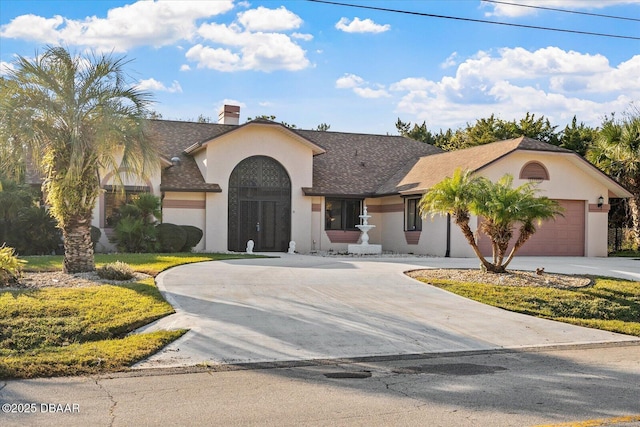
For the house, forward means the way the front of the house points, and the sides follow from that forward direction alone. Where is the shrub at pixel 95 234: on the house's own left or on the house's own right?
on the house's own right

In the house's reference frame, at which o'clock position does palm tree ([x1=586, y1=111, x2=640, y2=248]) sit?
The palm tree is roughly at 9 o'clock from the house.

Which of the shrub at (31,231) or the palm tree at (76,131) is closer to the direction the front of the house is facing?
the palm tree

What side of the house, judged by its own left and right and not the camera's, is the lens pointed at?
front

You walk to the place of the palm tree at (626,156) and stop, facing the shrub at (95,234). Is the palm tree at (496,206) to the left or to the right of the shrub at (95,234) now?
left

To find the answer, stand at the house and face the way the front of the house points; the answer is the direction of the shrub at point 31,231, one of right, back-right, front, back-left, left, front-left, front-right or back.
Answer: front-right

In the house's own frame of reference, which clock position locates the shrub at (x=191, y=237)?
The shrub is roughly at 2 o'clock from the house.

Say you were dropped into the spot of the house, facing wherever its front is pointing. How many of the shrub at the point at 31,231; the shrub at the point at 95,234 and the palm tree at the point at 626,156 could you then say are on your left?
1
